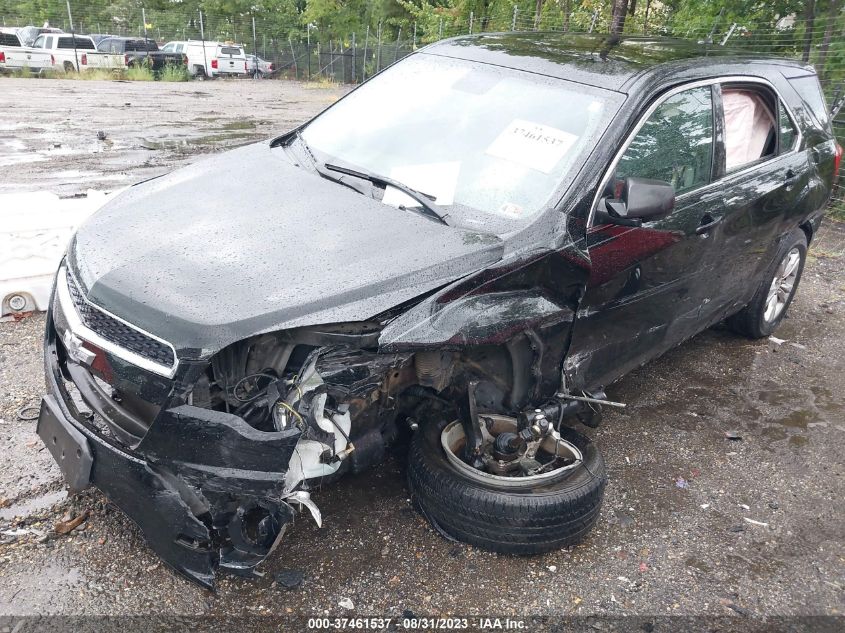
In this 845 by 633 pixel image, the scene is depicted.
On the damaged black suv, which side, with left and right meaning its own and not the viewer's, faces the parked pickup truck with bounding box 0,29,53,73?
right

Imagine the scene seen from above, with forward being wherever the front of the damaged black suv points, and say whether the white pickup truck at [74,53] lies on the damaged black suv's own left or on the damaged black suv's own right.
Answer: on the damaged black suv's own right

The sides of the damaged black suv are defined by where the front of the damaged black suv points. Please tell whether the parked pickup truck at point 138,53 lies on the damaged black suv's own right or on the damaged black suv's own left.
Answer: on the damaged black suv's own right

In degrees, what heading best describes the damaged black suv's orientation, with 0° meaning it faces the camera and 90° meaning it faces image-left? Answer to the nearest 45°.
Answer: approximately 45°

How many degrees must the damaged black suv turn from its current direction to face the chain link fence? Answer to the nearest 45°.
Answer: approximately 135° to its right

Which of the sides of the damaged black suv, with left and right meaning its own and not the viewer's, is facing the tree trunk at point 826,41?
back

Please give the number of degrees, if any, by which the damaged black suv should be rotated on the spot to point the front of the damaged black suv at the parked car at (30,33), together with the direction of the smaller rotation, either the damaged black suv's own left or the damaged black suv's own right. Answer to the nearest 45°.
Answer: approximately 90° to the damaged black suv's own right

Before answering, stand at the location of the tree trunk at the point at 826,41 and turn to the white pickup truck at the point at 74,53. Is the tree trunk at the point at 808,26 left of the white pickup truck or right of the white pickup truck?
right

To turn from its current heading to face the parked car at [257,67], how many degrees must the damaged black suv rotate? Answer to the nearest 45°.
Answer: approximately 135° to its right

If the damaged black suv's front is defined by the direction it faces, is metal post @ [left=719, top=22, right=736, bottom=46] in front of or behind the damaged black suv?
behind
